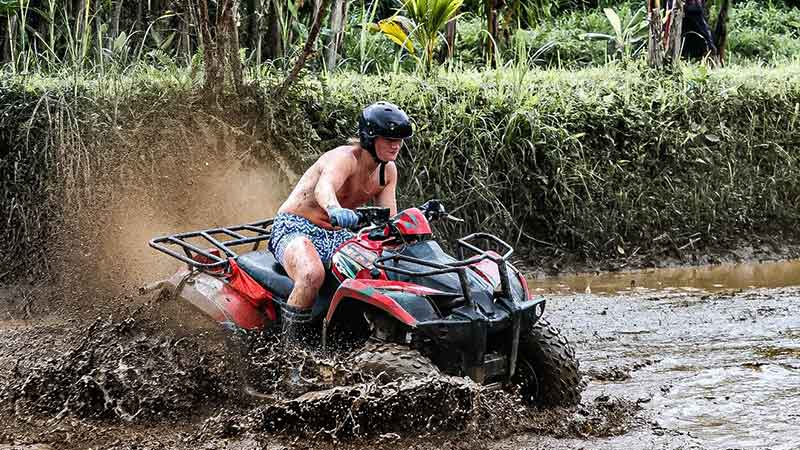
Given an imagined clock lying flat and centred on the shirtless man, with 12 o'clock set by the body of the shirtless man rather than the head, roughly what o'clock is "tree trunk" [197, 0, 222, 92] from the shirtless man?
The tree trunk is roughly at 7 o'clock from the shirtless man.

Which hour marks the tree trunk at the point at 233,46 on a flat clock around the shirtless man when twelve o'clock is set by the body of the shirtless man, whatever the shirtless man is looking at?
The tree trunk is roughly at 7 o'clock from the shirtless man.

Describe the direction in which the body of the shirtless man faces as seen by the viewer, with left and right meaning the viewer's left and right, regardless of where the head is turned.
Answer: facing the viewer and to the right of the viewer

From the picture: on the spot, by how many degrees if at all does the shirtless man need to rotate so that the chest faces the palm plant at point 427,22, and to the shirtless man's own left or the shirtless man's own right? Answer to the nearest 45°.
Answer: approximately 135° to the shirtless man's own left

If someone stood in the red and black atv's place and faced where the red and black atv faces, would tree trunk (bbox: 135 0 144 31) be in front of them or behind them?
behind

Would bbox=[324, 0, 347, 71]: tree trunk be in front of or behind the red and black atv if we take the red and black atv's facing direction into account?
behind

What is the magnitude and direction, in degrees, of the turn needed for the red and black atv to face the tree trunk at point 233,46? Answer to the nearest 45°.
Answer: approximately 135° to its left

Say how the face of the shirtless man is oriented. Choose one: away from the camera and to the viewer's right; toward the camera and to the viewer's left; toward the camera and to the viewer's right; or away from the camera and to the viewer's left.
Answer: toward the camera and to the viewer's right

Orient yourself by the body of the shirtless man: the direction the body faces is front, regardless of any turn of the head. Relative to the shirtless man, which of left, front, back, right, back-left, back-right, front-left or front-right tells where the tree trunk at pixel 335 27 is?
back-left

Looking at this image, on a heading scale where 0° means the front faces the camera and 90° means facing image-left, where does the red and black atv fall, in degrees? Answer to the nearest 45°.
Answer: approximately 315°

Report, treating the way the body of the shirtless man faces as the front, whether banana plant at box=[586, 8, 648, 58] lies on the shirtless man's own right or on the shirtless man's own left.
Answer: on the shirtless man's own left

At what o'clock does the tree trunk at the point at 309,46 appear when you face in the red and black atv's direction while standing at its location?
The tree trunk is roughly at 7 o'clock from the red and black atv.

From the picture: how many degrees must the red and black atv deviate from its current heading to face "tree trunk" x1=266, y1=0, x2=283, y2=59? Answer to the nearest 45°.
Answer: approximately 135° to its left

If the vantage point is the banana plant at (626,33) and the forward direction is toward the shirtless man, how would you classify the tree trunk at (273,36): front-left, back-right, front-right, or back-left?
front-right
